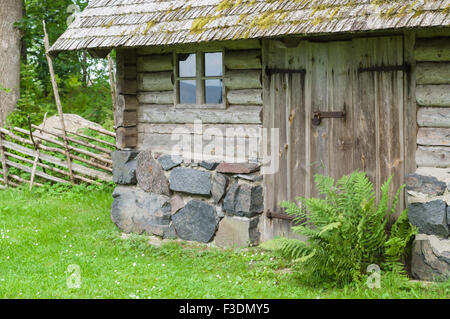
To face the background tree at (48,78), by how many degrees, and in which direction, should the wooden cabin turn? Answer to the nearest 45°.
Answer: approximately 135° to its right

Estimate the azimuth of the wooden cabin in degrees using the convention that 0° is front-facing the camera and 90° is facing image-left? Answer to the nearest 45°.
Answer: approximately 0°

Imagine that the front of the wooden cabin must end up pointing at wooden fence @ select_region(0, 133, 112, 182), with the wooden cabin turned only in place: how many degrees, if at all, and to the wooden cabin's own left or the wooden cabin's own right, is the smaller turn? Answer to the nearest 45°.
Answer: approximately 135° to the wooden cabin's own right

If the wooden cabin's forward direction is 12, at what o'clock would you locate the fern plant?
The fern plant is roughly at 11 o'clock from the wooden cabin.
